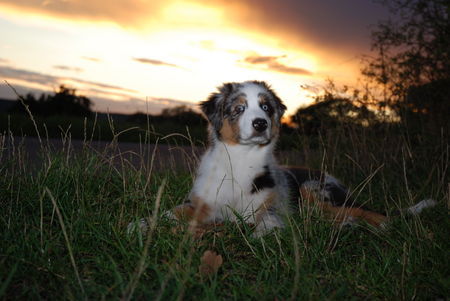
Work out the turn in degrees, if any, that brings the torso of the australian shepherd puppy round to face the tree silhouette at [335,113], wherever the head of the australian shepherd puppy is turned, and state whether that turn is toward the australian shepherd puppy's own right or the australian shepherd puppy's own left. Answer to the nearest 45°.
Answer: approximately 135° to the australian shepherd puppy's own right

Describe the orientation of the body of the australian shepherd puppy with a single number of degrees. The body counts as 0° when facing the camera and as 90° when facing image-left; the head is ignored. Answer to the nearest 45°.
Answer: approximately 45°

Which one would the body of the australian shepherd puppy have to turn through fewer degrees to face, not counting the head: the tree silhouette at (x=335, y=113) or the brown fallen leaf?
the brown fallen leaf

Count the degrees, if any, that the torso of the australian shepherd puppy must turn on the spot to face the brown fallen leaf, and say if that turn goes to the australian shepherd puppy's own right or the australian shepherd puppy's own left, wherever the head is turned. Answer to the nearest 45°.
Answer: approximately 45° to the australian shepherd puppy's own left
